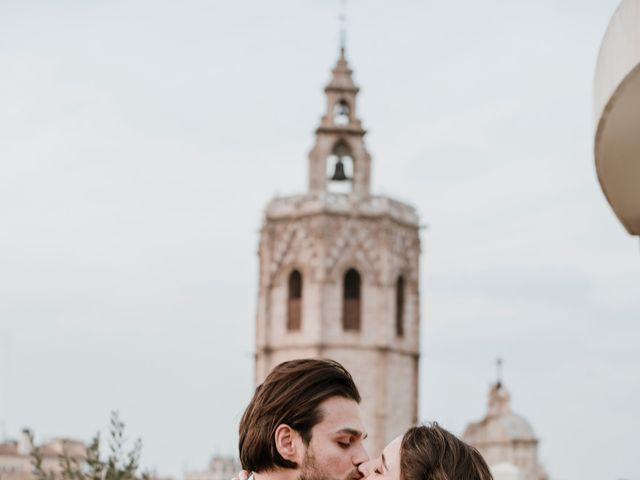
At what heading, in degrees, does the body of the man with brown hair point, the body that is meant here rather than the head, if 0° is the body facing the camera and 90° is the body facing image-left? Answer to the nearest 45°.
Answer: approximately 270°

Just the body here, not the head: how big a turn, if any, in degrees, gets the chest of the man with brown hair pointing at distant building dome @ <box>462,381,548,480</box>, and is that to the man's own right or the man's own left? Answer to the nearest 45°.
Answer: approximately 90° to the man's own left

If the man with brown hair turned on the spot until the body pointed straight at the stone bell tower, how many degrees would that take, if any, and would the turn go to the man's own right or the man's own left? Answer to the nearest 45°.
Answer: approximately 90° to the man's own left
